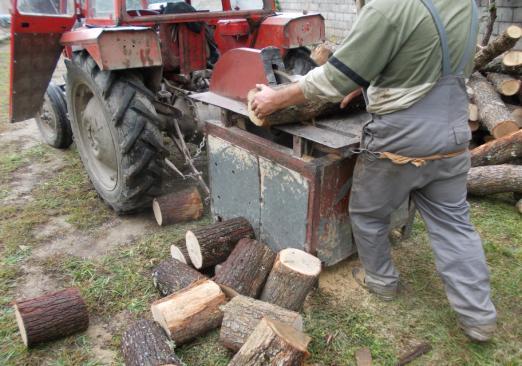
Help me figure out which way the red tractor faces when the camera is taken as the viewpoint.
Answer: facing away from the viewer and to the left of the viewer

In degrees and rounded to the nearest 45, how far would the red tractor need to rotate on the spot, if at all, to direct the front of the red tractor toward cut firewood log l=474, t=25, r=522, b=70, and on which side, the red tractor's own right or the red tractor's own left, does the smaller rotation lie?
approximately 135° to the red tractor's own right

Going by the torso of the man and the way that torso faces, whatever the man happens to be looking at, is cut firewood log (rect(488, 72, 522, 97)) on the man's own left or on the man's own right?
on the man's own right

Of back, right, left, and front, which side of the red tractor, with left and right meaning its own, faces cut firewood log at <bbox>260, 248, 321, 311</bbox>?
back

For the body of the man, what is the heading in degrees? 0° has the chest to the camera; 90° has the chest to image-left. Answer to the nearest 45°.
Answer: approximately 135°

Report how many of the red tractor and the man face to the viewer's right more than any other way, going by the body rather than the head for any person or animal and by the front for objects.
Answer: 0

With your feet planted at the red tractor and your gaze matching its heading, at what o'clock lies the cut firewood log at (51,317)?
The cut firewood log is roughly at 8 o'clock from the red tractor.

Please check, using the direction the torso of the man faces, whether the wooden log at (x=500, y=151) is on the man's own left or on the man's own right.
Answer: on the man's own right
